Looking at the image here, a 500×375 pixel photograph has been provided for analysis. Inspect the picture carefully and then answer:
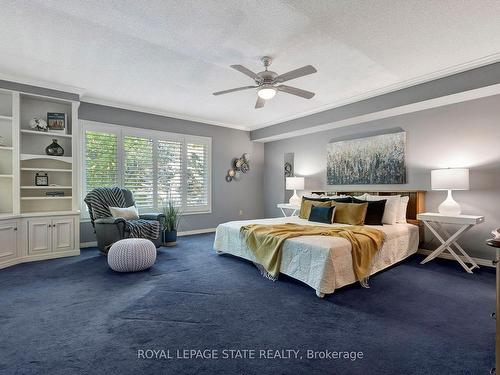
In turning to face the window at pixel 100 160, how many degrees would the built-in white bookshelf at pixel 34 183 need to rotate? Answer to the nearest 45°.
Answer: approximately 45° to its left

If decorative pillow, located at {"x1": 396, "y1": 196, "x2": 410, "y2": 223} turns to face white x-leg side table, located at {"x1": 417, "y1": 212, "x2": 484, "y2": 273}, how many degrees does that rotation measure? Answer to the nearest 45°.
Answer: approximately 90° to its left

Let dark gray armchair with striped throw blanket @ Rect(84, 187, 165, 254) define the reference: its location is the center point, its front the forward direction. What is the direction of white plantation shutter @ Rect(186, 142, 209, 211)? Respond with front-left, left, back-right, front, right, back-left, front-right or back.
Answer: left

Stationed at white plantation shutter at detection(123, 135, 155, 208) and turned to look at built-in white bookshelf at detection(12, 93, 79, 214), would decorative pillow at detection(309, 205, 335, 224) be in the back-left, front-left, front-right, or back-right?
back-left

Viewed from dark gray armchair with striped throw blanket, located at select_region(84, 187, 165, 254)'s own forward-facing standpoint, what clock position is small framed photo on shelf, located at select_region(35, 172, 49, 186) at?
The small framed photo on shelf is roughly at 5 o'clock from the dark gray armchair with striped throw blanket.

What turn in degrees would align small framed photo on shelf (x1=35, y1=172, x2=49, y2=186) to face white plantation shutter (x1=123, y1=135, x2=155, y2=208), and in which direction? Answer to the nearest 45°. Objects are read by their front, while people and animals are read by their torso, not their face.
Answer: approximately 90° to its left

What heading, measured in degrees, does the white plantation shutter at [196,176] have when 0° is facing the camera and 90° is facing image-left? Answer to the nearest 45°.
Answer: approximately 315°

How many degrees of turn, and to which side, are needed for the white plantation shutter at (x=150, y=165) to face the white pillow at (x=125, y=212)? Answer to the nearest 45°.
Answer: approximately 45° to its right

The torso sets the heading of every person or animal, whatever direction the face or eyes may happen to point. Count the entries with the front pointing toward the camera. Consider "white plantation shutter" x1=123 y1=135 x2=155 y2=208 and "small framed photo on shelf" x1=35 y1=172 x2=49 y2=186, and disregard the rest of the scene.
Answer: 2

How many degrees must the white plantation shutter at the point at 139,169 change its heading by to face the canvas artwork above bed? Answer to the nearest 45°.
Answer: approximately 45° to its left

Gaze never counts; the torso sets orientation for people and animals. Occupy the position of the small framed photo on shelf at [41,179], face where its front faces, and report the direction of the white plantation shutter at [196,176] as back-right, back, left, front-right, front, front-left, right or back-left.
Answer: left
